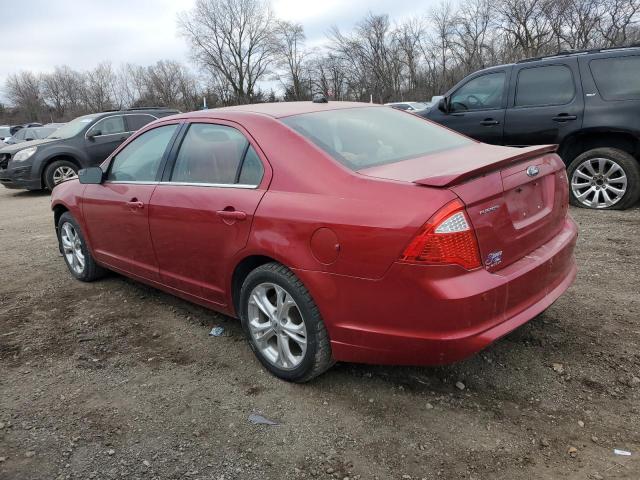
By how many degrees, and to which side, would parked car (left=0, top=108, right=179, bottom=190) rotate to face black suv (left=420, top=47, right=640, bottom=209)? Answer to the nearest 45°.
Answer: approximately 90° to its left

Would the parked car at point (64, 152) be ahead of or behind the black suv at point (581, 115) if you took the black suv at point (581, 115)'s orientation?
ahead

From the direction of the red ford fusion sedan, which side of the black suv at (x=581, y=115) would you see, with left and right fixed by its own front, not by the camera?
left

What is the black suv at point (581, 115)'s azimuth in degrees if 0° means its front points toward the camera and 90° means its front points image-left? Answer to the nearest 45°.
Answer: approximately 90°

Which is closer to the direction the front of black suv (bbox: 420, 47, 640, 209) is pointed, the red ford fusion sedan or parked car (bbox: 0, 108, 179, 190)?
the parked car

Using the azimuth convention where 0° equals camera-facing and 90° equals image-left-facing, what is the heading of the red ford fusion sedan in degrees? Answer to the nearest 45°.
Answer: approximately 135°

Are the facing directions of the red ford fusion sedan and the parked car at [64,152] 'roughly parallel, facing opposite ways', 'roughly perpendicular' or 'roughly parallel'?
roughly perpendicular

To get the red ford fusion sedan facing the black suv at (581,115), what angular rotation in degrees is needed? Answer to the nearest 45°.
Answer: approximately 90° to its right

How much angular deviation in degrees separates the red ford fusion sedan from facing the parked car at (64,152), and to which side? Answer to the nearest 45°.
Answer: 0° — it already faces it
